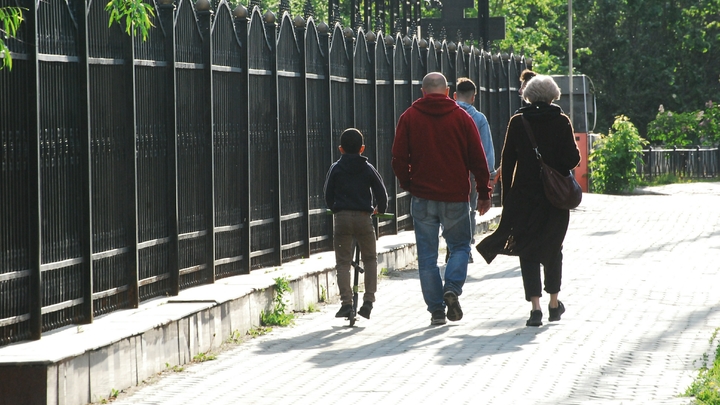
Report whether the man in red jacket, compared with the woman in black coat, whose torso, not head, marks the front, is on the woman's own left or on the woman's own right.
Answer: on the woman's own left

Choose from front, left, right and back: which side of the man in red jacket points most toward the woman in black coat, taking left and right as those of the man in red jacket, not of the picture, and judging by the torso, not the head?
right

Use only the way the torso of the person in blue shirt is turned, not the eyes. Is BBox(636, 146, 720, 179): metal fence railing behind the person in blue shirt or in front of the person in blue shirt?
in front

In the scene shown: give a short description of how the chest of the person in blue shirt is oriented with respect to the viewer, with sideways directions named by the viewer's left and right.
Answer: facing away from the viewer

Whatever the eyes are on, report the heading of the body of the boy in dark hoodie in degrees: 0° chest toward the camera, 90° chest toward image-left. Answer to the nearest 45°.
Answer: approximately 180°

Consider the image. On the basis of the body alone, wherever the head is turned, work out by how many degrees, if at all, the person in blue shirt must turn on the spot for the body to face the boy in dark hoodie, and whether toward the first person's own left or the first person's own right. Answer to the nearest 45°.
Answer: approximately 180°

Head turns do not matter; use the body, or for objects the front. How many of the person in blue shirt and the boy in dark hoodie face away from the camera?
2

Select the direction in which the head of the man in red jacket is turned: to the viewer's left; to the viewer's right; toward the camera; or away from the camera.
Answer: away from the camera

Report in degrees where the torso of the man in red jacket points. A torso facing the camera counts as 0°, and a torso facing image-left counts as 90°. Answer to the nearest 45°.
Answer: approximately 180°

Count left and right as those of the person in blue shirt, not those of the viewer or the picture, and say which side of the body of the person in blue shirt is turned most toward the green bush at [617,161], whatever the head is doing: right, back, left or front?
front

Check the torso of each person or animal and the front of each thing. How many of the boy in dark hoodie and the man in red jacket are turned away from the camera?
2

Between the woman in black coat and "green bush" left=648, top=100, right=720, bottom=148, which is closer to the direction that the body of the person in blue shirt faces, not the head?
the green bush

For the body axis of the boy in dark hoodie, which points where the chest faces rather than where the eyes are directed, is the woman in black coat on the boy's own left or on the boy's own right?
on the boy's own right

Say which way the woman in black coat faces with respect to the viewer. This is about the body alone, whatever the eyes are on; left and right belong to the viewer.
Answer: facing away from the viewer

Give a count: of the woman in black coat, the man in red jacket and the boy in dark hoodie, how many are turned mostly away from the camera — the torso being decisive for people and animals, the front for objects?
3
